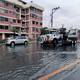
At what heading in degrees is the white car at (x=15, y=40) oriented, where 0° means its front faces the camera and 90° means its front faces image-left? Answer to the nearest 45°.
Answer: approximately 45°
